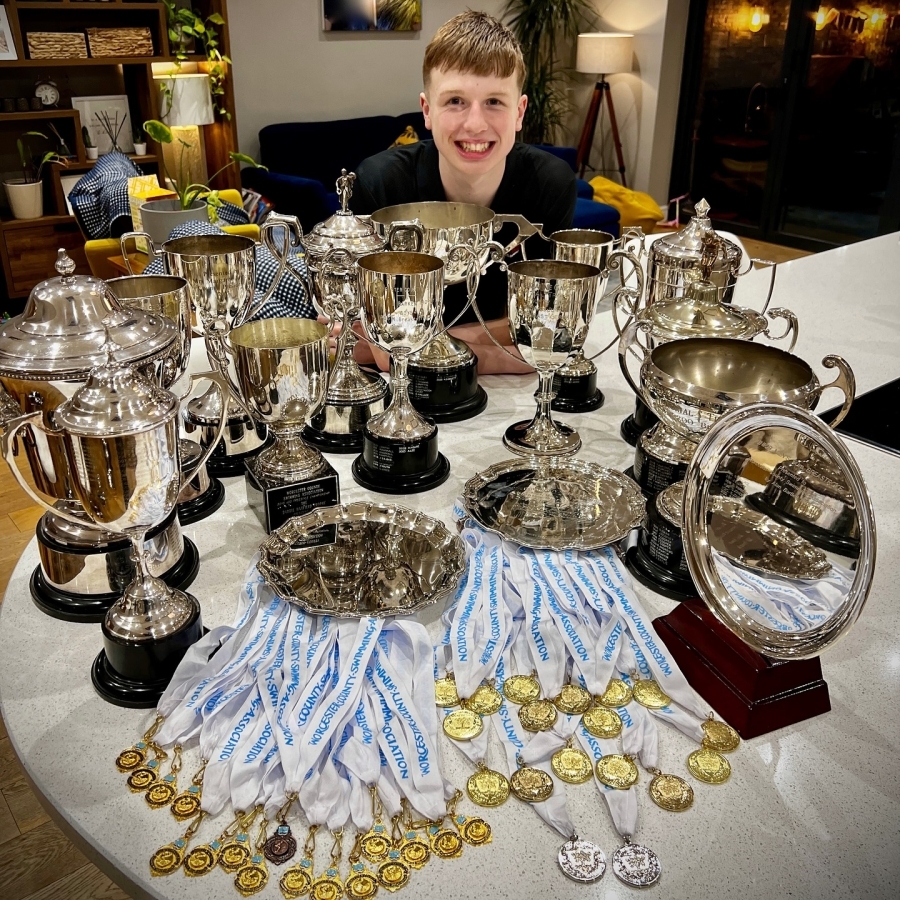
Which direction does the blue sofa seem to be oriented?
toward the camera

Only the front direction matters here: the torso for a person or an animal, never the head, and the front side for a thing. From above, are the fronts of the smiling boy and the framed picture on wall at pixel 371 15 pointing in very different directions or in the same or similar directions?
same or similar directions

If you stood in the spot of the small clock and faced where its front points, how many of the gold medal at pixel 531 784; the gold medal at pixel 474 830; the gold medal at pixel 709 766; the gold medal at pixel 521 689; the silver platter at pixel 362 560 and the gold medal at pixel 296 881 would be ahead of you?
6

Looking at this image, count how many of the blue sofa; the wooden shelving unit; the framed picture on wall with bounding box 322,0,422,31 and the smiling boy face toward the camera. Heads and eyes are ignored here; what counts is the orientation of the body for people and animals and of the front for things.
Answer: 4

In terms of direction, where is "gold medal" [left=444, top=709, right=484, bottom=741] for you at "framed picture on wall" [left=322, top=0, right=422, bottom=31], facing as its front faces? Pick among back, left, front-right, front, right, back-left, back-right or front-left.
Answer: front

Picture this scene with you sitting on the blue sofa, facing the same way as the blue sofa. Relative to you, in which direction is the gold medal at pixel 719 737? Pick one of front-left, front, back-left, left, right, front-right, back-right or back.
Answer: front

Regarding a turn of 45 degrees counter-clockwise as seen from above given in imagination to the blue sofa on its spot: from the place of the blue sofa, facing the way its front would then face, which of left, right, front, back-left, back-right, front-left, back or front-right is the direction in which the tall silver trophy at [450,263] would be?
front-right

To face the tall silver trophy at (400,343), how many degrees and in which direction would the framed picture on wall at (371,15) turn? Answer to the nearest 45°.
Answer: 0° — it already faces it

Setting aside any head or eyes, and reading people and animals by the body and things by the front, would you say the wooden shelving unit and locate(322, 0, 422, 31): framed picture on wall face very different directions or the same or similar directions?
same or similar directions

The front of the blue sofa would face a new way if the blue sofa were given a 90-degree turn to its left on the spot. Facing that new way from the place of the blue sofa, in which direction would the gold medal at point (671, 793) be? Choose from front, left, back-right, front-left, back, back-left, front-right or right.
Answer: right

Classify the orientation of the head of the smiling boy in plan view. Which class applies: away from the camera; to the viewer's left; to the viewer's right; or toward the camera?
toward the camera

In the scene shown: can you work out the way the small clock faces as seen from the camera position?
facing the viewer

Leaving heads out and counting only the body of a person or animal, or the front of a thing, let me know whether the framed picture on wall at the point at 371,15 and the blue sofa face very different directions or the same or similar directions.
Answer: same or similar directions

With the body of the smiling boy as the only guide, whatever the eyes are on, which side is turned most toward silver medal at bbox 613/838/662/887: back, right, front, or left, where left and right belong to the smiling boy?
front

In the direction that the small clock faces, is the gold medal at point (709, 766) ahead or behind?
ahead

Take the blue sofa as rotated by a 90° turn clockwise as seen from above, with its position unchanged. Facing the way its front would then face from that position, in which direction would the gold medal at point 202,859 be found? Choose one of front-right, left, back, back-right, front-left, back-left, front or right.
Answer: left

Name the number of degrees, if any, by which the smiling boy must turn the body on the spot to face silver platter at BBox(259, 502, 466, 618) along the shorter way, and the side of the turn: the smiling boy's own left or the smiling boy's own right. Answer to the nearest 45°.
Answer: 0° — they already face it

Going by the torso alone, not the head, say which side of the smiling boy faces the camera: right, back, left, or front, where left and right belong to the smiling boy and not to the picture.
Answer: front

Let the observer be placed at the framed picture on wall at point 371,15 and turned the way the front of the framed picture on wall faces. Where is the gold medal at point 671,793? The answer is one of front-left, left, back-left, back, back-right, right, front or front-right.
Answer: front
